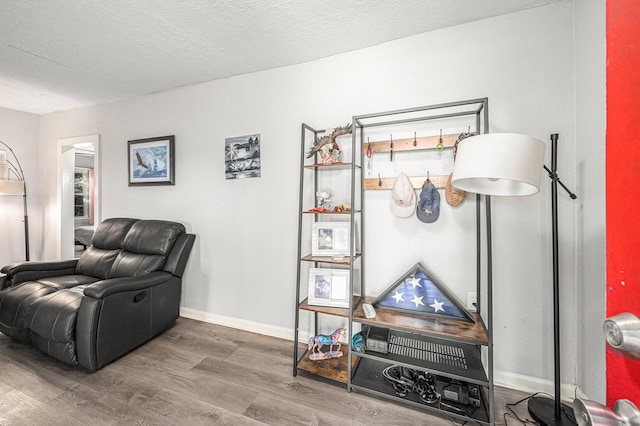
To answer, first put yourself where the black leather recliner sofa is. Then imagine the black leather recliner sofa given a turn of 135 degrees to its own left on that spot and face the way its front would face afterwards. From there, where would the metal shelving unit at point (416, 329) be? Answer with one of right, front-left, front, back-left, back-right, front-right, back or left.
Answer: front-right

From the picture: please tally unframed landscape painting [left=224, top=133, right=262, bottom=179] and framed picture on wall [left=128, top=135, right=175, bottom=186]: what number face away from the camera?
0

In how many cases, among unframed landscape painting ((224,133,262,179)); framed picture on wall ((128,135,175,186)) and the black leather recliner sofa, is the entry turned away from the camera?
0

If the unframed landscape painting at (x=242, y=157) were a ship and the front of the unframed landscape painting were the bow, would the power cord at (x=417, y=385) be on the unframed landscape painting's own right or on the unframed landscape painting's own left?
on the unframed landscape painting's own left

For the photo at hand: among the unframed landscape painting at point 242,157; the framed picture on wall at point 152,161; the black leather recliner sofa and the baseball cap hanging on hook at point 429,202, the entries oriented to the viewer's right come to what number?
0

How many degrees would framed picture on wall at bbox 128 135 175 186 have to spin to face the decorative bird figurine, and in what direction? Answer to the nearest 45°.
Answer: approximately 90° to its left

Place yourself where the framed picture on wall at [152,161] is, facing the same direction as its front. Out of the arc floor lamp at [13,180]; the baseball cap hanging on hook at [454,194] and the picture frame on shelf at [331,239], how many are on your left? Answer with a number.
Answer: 2

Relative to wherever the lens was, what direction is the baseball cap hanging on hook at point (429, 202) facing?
facing the viewer

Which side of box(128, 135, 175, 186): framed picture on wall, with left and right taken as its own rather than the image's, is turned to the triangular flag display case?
left

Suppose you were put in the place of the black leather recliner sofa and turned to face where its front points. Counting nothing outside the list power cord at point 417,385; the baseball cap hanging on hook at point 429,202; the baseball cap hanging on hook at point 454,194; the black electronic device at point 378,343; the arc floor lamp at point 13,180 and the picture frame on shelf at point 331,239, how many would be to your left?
5

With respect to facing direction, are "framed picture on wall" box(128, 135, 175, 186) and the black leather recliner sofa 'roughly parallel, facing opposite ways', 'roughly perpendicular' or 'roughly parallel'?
roughly parallel

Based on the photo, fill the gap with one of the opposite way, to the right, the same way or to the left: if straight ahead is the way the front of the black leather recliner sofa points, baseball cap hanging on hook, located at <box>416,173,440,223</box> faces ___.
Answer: the same way

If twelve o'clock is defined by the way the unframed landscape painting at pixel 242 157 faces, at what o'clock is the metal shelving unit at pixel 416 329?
The metal shelving unit is roughly at 9 o'clock from the unframed landscape painting.

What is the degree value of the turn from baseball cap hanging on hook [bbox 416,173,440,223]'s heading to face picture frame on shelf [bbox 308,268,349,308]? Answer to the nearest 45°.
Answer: approximately 90° to its right

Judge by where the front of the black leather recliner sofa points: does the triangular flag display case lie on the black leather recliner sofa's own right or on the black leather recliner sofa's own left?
on the black leather recliner sofa's own left

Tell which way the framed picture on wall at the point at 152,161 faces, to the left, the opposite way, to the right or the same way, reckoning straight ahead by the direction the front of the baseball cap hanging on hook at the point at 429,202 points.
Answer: the same way

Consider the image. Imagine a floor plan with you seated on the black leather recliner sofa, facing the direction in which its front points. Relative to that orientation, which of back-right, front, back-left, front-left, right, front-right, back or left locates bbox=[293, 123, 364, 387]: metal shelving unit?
left

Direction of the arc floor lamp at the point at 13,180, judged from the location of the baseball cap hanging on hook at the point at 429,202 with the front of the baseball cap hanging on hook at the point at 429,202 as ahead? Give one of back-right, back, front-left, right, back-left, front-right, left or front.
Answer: right
